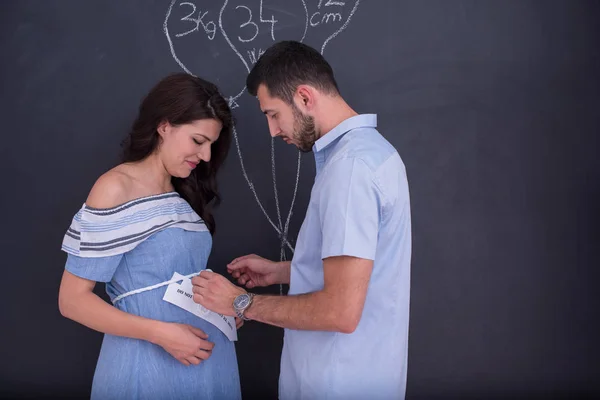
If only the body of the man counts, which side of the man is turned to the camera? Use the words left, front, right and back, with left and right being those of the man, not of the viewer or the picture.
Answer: left

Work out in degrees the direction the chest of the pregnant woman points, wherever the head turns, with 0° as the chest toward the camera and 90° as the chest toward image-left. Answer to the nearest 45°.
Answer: approximately 315°

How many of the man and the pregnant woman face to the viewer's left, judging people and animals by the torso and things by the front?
1
